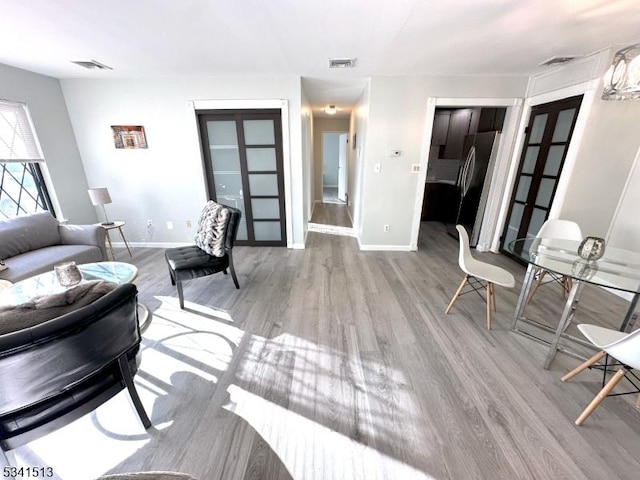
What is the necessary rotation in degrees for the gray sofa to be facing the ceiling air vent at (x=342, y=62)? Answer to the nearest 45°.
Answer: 0° — it already faces it

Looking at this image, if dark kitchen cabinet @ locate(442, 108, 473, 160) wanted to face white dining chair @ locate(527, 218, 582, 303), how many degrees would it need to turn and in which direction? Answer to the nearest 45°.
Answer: approximately 45° to its left

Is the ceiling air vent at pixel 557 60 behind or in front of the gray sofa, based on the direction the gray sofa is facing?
in front

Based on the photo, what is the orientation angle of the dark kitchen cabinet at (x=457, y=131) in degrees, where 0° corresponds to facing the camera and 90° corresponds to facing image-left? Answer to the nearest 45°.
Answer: approximately 45°

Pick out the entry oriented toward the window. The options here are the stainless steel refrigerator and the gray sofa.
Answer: the stainless steel refrigerator

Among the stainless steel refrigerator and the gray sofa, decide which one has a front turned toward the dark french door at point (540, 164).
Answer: the gray sofa

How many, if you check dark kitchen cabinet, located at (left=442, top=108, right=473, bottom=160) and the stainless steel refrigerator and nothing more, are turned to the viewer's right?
0

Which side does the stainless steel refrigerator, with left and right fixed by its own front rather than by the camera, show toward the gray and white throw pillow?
front

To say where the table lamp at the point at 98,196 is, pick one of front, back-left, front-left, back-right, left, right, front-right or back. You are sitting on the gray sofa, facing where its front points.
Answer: left

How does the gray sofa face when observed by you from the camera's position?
facing the viewer and to the right of the viewer

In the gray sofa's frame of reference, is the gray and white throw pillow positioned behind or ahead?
ahead

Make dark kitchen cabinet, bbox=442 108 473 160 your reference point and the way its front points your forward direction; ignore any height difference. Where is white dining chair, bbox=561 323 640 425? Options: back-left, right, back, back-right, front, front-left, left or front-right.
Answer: front-left

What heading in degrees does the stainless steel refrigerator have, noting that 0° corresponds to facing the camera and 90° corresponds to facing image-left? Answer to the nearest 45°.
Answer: approximately 45°

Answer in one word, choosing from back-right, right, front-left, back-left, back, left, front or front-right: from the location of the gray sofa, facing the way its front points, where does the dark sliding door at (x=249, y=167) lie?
front-left

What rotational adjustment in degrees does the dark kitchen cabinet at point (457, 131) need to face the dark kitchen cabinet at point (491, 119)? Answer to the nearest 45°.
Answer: approximately 90° to its left

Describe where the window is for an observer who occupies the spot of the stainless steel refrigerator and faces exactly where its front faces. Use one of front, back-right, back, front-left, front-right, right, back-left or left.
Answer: front
